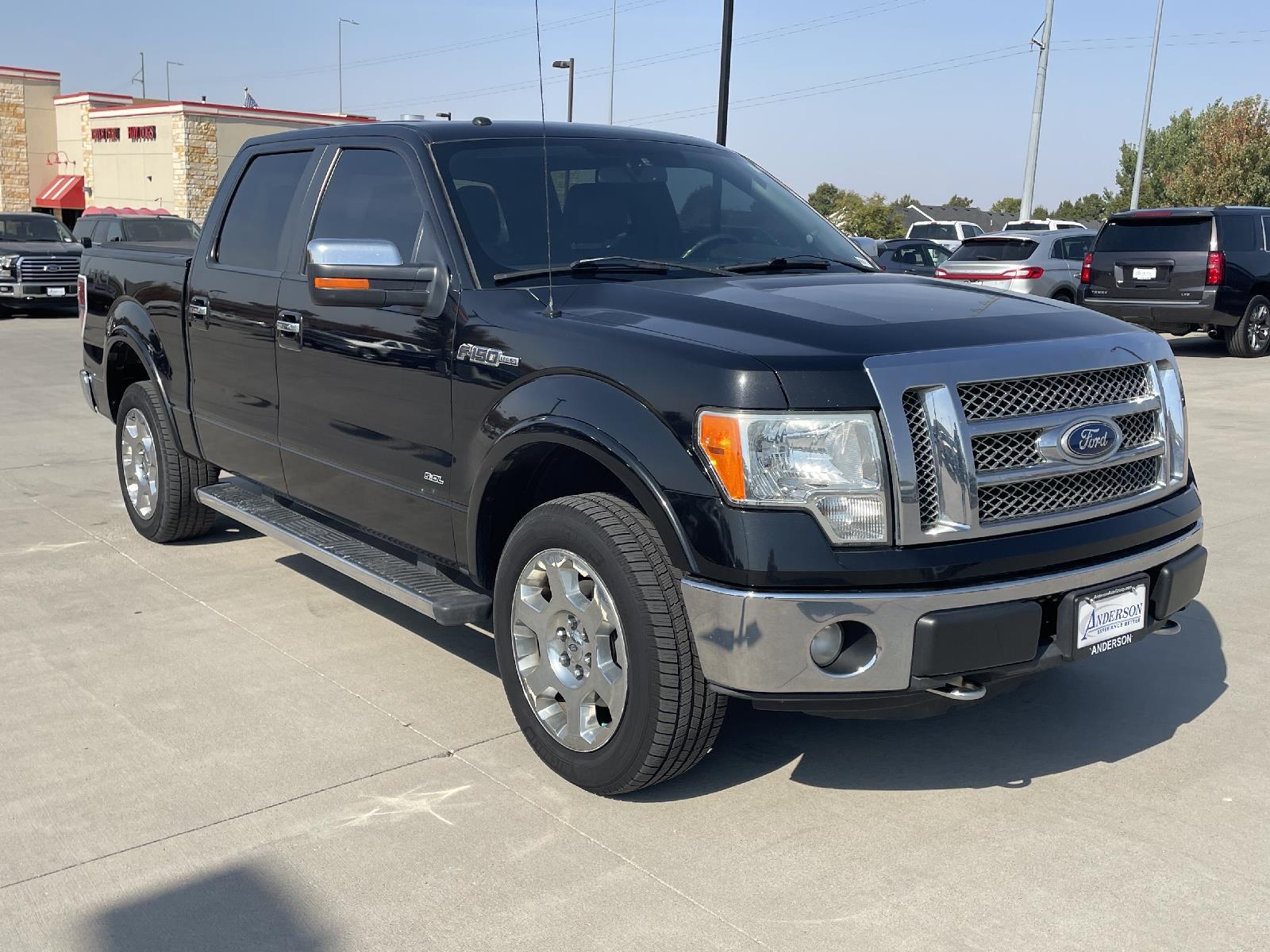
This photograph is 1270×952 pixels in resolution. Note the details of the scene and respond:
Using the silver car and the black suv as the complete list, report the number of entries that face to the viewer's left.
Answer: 0

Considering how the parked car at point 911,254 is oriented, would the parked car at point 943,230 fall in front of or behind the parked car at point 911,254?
in front

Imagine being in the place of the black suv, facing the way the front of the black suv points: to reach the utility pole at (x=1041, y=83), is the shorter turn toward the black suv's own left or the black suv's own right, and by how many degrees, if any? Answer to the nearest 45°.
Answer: approximately 45° to the black suv's own left

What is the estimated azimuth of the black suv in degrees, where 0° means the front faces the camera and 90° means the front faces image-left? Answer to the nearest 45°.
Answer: approximately 225°

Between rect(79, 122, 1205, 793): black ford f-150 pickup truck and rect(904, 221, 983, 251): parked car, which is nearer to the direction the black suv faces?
the parked car

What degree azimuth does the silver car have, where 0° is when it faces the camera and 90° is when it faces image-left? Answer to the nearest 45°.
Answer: approximately 225°

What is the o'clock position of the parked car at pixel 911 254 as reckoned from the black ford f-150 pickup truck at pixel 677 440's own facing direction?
The parked car is roughly at 8 o'clock from the black ford f-150 pickup truck.

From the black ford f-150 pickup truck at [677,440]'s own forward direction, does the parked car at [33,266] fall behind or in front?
behind

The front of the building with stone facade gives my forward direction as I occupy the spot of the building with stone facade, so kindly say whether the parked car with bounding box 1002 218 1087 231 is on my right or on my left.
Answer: on my left

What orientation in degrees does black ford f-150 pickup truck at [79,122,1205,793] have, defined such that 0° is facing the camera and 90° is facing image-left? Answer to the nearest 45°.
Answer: approximately 315°

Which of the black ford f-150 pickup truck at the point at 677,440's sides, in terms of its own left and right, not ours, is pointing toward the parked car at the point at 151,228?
back
